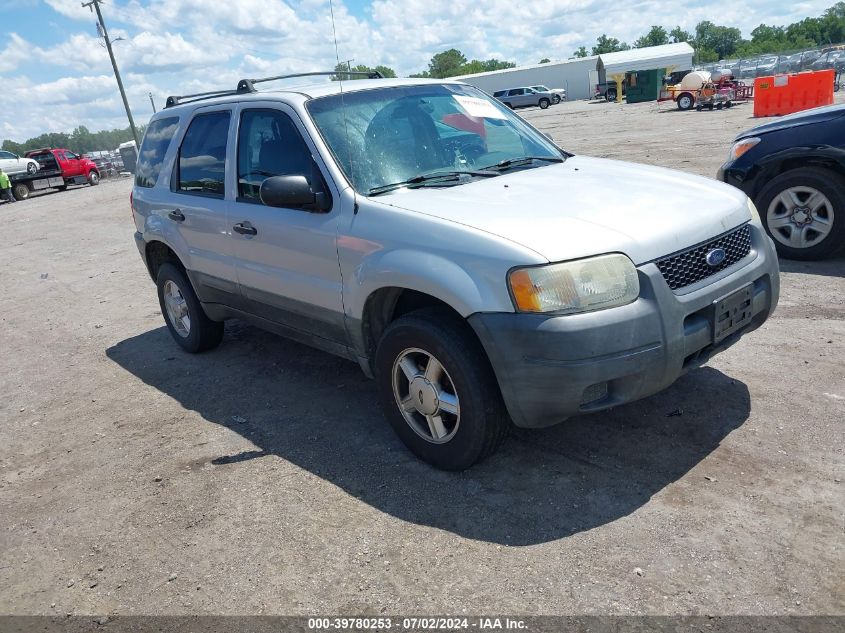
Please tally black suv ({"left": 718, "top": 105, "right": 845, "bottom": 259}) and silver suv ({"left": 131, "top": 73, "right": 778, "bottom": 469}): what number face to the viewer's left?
1

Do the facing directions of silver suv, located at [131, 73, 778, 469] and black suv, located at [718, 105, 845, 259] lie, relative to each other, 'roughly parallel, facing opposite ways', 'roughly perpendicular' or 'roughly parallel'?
roughly parallel, facing opposite ways

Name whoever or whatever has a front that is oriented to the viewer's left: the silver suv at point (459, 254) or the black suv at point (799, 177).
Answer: the black suv

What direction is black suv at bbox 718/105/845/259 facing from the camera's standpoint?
to the viewer's left

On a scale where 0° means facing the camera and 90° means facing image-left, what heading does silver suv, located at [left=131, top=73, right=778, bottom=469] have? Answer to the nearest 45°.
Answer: approximately 315°

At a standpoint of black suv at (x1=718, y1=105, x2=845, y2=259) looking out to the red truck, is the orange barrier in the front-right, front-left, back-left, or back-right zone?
front-right

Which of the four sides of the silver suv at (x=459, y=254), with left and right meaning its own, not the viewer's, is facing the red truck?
back

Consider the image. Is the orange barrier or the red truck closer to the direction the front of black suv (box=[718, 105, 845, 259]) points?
the red truck

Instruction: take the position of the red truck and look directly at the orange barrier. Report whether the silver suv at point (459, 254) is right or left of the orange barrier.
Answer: right

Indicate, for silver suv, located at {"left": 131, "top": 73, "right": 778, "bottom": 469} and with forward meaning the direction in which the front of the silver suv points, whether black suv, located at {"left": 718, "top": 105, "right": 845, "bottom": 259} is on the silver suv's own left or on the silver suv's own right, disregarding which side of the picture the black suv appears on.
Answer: on the silver suv's own left

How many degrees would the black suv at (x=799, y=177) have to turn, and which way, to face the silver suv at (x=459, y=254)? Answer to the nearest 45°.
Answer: approximately 45° to its left

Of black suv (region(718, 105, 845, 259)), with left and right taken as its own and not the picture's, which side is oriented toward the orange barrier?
right
